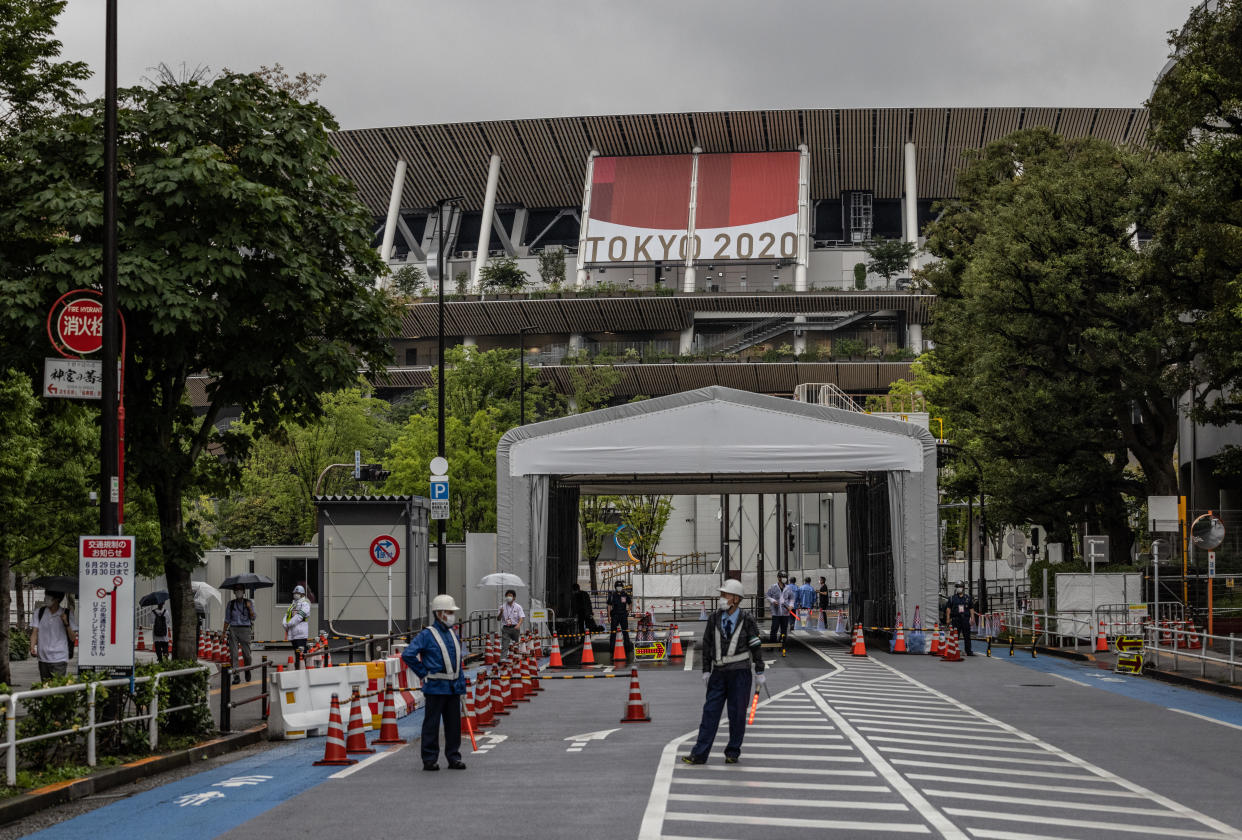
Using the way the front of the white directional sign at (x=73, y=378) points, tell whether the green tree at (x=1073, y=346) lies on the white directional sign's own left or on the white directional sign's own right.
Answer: on the white directional sign's own left

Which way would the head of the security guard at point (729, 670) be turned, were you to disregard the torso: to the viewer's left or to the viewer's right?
to the viewer's left

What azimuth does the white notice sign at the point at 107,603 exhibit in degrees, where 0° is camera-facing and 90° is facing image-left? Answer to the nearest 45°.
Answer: approximately 0°

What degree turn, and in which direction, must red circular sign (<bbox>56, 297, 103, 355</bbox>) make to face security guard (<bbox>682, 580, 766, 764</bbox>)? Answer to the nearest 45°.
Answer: approximately 45° to its left

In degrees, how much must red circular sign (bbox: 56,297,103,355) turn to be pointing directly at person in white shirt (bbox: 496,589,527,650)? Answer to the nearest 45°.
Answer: approximately 135° to its left

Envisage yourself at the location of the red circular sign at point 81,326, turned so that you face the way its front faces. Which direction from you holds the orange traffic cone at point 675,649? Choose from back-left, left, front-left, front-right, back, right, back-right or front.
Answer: back-left
